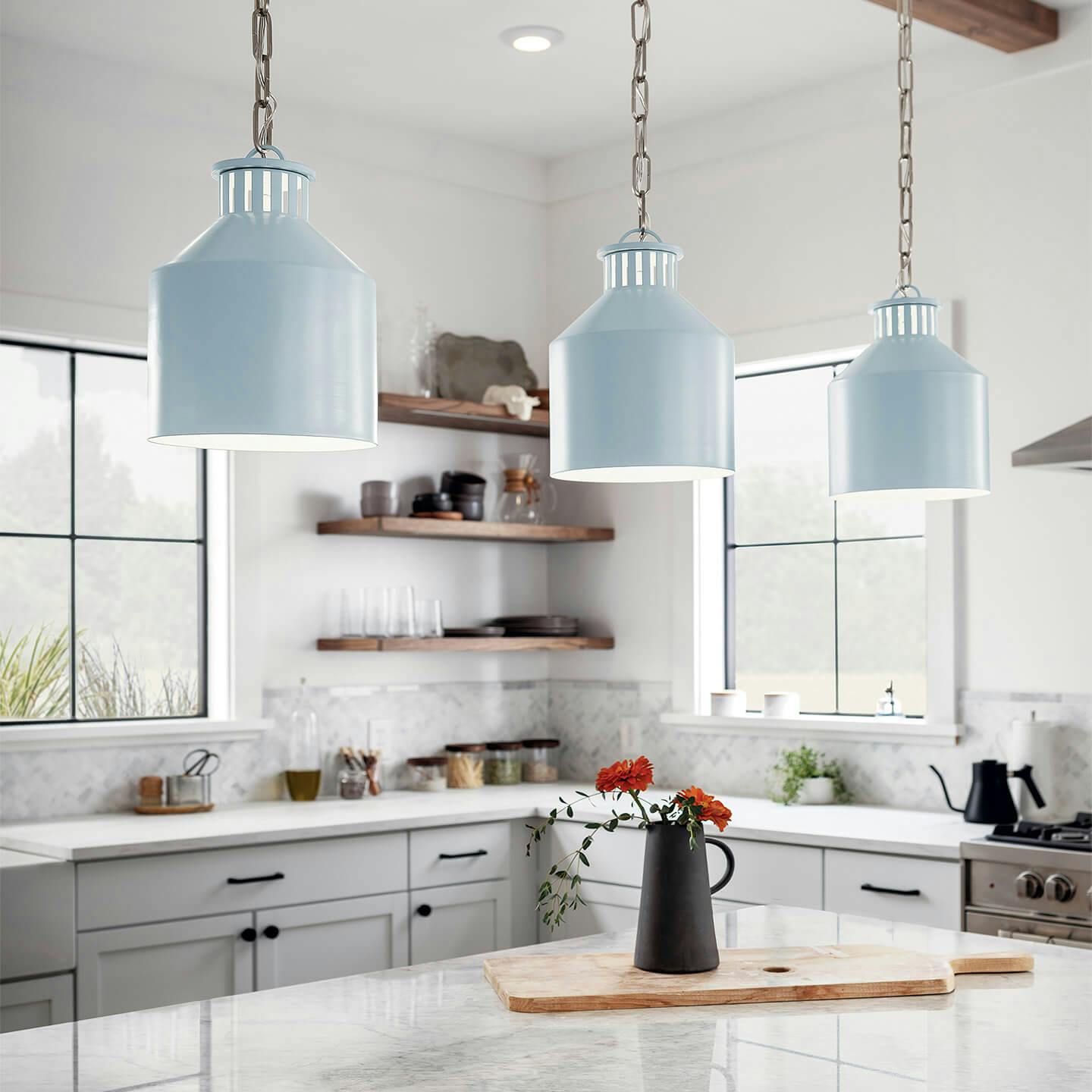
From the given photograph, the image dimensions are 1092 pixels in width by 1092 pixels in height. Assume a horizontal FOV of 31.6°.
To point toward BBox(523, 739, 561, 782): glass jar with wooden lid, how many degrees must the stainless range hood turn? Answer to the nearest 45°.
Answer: approximately 90° to its right

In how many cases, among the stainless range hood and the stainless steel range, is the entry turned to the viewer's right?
0

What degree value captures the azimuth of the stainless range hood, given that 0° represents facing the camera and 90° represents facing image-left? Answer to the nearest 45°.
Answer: approximately 45°

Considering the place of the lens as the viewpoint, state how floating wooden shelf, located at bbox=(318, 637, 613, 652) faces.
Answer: facing the viewer and to the right of the viewer

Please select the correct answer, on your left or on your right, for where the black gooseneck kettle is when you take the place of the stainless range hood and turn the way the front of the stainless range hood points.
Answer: on your right

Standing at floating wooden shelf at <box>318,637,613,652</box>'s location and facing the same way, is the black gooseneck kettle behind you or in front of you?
in front

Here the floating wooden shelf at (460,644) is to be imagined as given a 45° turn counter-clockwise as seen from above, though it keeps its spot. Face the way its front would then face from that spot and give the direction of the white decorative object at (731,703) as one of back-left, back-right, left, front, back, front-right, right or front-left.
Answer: front

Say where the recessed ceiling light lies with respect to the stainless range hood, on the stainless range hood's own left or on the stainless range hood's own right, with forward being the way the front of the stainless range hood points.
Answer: on the stainless range hood's own right

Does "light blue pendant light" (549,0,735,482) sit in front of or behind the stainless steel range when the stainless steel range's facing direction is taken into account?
in front

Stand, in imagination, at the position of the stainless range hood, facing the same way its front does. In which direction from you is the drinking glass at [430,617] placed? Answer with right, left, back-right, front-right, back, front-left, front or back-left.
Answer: right

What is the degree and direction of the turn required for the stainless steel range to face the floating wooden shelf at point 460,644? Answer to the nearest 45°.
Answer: approximately 90° to its right

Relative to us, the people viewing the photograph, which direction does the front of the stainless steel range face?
facing the viewer and to the left of the viewer
